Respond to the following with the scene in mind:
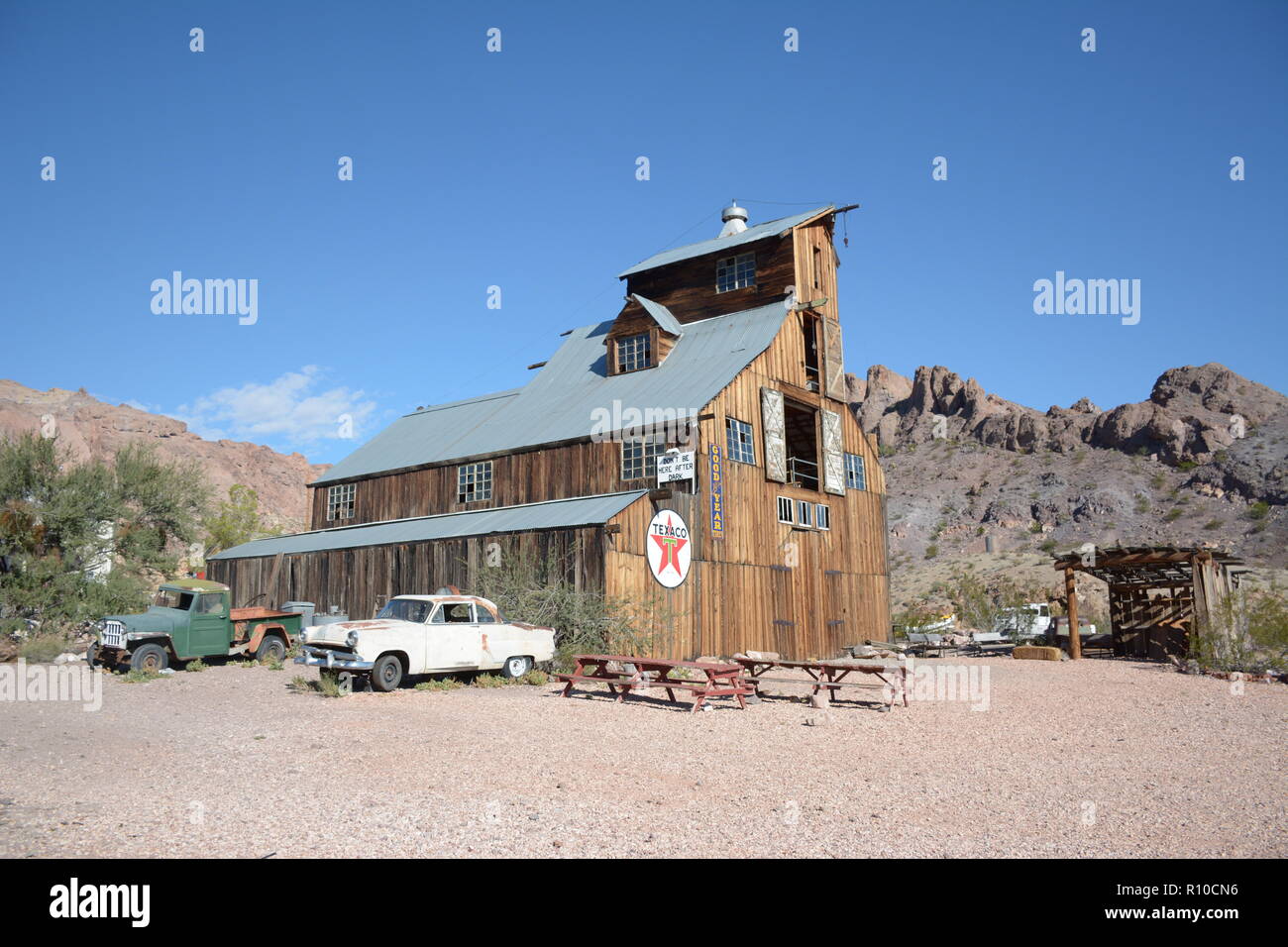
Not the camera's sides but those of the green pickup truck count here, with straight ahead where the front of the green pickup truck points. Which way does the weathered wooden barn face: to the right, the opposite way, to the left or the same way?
to the left

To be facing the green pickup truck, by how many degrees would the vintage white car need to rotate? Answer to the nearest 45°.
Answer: approximately 90° to its right

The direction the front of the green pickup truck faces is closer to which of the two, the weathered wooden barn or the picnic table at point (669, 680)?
the picnic table

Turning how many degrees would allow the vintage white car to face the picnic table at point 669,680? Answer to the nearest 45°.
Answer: approximately 90° to its left

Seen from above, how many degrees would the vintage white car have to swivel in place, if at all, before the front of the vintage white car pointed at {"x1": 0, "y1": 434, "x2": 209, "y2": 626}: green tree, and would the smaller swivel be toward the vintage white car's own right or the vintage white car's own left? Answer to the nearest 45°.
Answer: approximately 90° to the vintage white car's own right

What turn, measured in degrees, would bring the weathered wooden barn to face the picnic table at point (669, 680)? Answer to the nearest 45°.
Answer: approximately 45° to its right

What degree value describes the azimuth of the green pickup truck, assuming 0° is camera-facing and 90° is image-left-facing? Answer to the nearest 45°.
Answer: approximately 45°

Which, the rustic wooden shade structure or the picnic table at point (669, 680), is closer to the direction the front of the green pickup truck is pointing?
the picnic table

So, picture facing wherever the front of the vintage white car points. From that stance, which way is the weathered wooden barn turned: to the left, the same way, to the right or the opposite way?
to the left

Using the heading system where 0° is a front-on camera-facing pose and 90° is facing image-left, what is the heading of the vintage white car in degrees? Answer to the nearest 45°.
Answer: approximately 45°

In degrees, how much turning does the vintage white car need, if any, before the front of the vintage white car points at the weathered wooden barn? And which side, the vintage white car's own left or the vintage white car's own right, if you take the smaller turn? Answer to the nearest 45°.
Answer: approximately 180°
